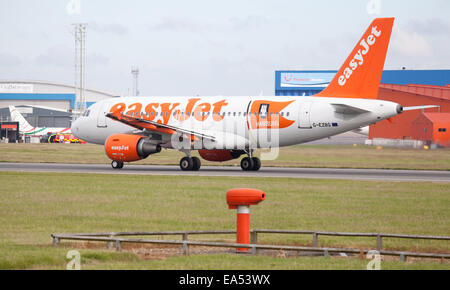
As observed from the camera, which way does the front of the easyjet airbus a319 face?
facing away from the viewer and to the left of the viewer

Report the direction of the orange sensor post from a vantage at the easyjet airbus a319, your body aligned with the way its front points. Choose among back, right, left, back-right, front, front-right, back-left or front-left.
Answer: back-left
